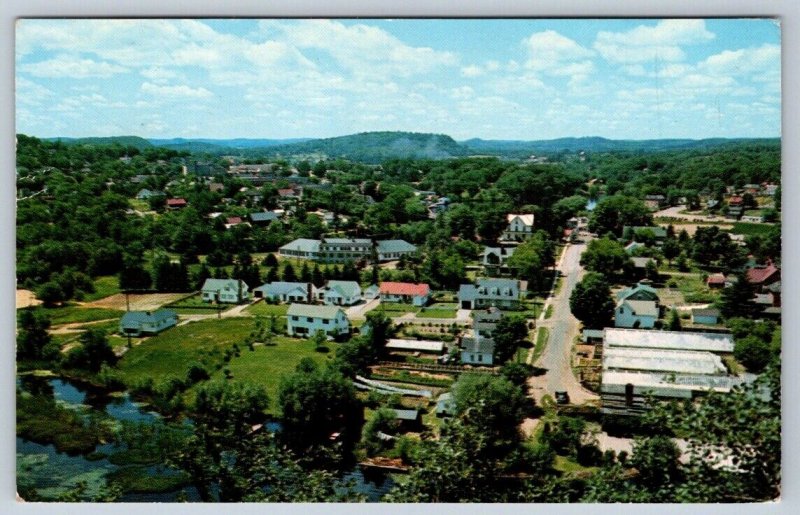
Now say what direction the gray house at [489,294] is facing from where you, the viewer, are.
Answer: facing the viewer

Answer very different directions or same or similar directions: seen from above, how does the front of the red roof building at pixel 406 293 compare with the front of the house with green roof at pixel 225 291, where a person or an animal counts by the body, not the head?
same or similar directions

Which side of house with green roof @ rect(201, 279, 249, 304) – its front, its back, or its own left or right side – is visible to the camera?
front

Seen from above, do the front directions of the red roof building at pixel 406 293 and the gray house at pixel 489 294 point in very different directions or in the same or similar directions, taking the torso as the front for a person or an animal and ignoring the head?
same or similar directions

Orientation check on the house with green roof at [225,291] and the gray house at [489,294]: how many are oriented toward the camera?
2

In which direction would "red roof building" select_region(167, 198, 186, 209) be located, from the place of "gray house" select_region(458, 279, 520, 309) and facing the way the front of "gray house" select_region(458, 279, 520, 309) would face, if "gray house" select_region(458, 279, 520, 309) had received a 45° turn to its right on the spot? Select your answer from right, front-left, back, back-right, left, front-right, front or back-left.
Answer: front-right
